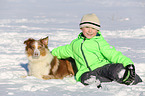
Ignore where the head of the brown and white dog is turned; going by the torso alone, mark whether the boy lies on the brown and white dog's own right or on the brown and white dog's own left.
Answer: on the brown and white dog's own left

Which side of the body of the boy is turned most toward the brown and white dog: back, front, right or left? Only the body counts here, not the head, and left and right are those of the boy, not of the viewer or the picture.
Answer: right

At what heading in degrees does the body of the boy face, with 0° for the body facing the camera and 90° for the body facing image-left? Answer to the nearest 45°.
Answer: approximately 0°

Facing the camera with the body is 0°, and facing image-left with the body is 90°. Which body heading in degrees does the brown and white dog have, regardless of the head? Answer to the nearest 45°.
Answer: approximately 45°
